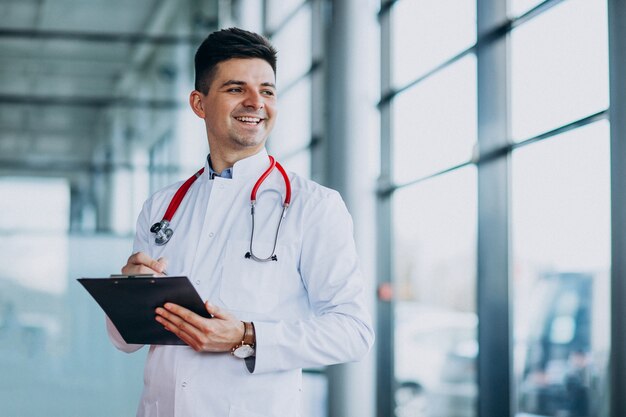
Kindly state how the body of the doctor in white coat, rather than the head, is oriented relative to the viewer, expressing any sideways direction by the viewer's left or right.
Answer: facing the viewer and to the left of the viewer

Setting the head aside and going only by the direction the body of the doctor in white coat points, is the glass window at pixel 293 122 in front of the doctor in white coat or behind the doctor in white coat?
behind

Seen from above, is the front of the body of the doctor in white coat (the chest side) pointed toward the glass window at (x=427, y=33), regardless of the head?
no

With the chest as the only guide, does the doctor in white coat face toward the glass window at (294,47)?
no

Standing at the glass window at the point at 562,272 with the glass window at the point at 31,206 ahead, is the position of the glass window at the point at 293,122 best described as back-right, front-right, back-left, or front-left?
front-right

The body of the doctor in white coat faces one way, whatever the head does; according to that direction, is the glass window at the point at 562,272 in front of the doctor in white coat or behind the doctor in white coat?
behind

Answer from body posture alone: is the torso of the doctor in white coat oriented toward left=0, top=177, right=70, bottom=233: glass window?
no

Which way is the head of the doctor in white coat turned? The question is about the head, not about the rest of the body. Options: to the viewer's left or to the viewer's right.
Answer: to the viewer's right

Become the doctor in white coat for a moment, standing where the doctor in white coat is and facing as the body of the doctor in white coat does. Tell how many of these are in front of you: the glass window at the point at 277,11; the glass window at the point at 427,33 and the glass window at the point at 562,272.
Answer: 0

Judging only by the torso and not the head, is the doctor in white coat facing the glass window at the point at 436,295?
no
